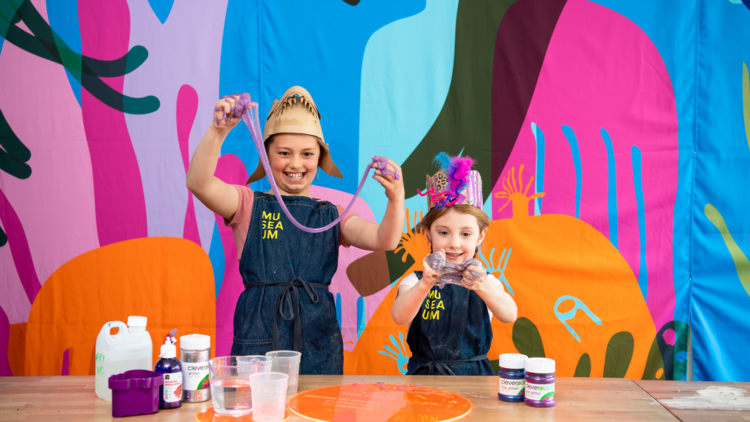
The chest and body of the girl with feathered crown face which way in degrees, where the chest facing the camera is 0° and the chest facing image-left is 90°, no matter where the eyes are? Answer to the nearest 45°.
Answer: approximately 0°

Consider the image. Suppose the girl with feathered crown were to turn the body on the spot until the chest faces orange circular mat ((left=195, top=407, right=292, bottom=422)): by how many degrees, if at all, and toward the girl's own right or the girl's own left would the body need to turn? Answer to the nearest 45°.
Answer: approximately 45° to the girl's own right

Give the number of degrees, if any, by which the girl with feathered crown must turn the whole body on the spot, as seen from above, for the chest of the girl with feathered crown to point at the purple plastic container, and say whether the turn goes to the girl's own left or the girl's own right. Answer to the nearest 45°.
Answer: approximately 45° to the girl's own right

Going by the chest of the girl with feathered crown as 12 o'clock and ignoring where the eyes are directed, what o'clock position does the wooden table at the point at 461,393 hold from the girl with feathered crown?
The wooden table is roughly at 12 o'clock from the girl with feathered crown.
